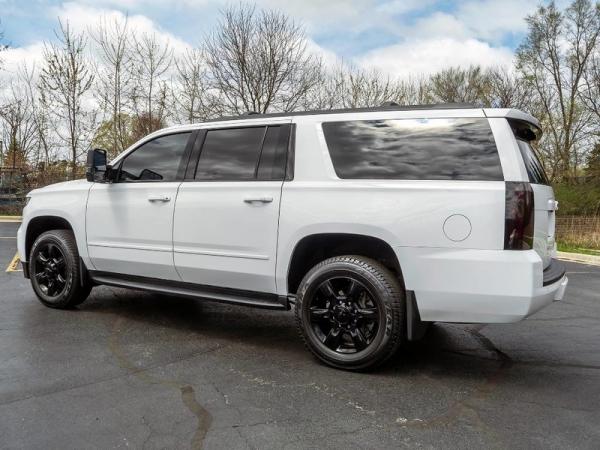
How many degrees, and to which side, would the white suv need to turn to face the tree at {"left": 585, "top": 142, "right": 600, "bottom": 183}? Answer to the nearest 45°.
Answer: approximately 90° to its right

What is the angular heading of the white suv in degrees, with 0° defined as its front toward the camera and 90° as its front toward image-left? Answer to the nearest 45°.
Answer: approximately 135°

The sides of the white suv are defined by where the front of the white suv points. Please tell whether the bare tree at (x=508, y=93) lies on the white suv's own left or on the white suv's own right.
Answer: on the white suv's own right

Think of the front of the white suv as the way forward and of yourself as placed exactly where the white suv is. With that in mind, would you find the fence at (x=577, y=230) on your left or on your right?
on your right

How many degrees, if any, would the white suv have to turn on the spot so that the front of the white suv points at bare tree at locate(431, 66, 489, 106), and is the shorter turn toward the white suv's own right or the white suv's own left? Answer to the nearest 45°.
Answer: approximately 45° to the white suv's own right
